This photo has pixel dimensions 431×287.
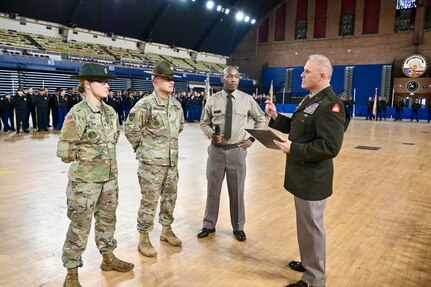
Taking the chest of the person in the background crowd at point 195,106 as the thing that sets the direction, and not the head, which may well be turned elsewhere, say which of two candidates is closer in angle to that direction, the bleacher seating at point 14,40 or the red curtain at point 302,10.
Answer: the bleacher seating

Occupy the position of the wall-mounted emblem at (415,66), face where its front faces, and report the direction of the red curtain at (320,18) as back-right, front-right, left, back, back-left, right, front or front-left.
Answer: right

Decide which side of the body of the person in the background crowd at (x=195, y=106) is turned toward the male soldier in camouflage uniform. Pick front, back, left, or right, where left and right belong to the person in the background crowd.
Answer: front

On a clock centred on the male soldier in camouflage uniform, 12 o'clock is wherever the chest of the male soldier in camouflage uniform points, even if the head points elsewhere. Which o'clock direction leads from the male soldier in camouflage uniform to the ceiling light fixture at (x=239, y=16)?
The ceiling light fixture is roughly at 8 o'clock from the male soldier in camouflage uniform.

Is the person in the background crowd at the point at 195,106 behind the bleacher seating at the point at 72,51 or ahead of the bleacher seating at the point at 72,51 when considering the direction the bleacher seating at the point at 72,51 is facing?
ahead

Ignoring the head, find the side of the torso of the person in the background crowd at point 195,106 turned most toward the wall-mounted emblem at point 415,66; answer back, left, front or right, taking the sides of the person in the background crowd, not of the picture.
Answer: left

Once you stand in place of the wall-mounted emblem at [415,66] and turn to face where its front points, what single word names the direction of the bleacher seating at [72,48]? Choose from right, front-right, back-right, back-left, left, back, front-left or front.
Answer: front-right

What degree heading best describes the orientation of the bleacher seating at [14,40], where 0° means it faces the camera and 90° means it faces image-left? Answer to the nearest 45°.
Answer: approximately 315°

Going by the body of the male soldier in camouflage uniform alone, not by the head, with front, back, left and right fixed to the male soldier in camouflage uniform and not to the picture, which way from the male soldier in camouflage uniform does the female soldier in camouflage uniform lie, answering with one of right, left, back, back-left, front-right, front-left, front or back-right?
right

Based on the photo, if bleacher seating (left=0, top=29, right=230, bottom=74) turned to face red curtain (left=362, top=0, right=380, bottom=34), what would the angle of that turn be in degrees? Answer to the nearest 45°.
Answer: approximately 45° to its left

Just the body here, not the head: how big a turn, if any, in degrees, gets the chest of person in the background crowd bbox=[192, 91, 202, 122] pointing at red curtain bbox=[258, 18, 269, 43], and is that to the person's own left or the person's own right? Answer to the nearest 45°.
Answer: approximately 135° to the person's own left

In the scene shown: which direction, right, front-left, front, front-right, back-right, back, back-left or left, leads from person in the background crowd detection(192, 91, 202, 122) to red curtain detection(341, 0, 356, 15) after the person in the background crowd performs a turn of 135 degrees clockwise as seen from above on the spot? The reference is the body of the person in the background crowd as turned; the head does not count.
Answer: right

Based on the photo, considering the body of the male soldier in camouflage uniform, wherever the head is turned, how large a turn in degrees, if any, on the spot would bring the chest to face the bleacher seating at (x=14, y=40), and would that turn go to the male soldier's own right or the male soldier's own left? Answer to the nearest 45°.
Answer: approximately 180°

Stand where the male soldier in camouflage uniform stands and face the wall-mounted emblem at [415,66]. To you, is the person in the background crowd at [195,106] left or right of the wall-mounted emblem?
left

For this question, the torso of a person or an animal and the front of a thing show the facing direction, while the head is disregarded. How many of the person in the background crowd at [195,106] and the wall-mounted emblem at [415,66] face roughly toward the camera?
2
